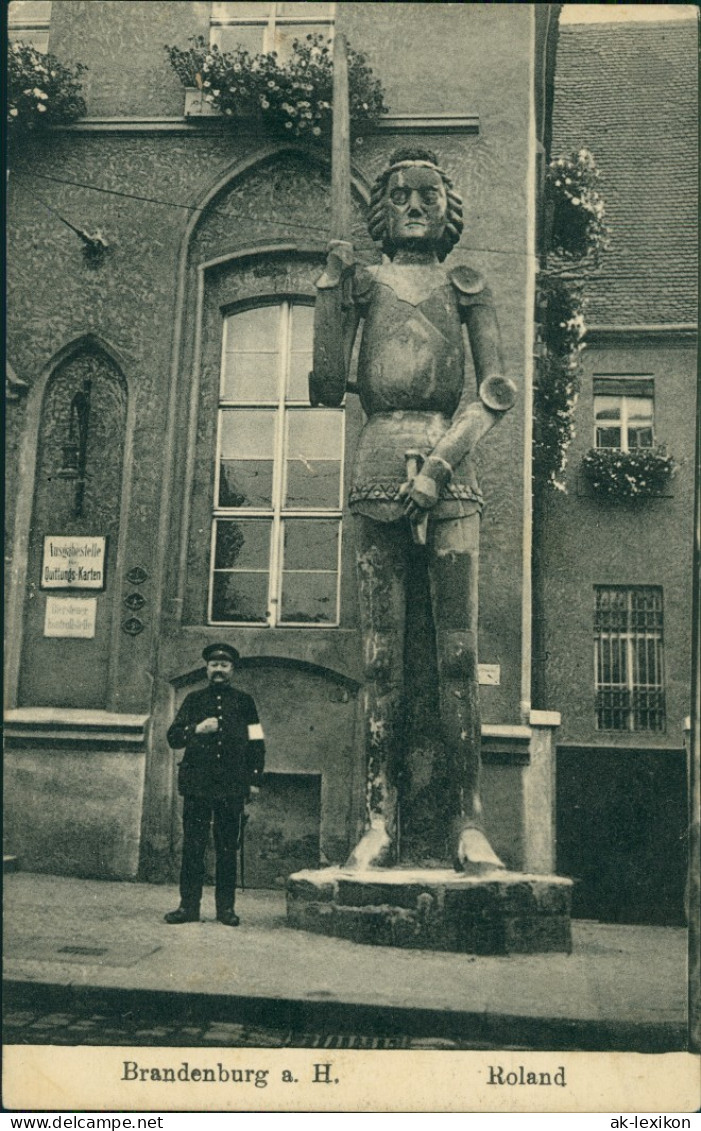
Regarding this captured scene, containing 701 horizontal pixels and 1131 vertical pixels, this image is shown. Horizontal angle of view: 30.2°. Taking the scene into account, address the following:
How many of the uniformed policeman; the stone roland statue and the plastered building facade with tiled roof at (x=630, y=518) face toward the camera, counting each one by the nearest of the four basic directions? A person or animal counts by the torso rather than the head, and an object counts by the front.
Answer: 3

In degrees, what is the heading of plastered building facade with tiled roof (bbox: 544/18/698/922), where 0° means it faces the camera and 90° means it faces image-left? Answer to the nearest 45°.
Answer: approximately 0°

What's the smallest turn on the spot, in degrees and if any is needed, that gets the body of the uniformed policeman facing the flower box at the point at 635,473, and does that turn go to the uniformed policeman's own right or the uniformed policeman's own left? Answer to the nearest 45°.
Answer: approximately 90° to the uniformed policeman's own left

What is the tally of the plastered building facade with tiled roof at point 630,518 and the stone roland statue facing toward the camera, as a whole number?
2

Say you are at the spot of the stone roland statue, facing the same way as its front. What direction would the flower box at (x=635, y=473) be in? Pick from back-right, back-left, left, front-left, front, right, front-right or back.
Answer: left

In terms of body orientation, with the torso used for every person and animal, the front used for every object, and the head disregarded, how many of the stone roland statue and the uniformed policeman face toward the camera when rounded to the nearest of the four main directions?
2

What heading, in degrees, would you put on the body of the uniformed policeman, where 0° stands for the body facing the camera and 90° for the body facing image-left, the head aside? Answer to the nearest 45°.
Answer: approximately 0°

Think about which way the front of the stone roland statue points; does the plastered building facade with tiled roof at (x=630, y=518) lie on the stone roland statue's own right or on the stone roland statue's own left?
on the stone roland statue's own left
